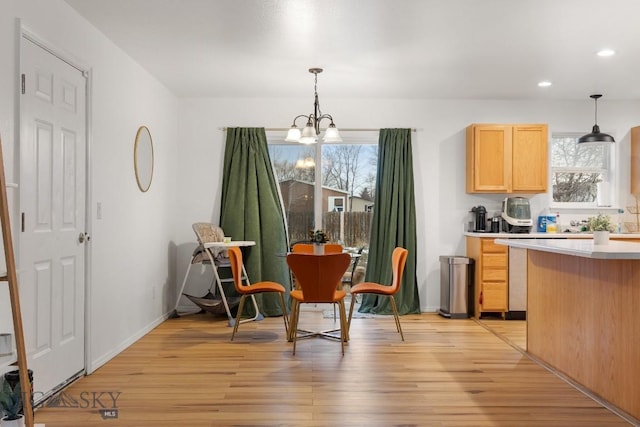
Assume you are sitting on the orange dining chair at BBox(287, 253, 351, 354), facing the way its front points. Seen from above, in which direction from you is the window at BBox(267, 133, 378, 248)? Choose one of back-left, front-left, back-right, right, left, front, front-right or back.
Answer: front

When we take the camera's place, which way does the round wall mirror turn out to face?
facing to the right of the viewer

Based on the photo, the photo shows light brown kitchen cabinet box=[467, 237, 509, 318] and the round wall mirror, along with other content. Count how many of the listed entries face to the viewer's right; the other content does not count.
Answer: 1

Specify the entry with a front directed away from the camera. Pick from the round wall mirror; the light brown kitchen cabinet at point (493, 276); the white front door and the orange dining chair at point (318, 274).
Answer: the orange dining chair

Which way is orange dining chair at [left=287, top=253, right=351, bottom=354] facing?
away from the camera

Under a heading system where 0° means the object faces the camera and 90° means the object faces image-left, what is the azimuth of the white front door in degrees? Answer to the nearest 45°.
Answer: approximately 315°

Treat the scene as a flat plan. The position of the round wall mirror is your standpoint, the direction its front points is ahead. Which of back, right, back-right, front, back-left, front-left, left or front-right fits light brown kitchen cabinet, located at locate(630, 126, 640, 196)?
front

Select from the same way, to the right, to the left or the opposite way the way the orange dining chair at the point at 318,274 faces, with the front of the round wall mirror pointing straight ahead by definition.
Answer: to the left

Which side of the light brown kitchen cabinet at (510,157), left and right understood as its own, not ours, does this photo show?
front

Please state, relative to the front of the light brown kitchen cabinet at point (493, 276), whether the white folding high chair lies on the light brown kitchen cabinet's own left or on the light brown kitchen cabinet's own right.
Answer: on the light brown kitchen cabinet's own right

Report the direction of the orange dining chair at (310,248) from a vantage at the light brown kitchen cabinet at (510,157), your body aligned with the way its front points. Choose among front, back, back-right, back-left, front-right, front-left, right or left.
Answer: front-right

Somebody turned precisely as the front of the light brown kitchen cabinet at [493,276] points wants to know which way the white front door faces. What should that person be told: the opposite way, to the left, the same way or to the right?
to the left

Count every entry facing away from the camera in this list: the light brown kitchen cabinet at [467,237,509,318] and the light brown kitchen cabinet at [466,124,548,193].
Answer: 0

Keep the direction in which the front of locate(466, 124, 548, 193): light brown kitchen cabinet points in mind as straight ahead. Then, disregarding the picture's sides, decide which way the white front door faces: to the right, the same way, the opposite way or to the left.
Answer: to the left
